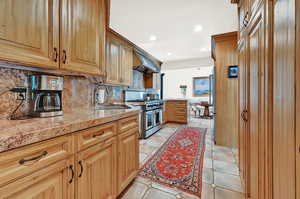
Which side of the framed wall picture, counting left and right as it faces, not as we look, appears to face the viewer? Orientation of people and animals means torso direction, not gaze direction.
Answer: front

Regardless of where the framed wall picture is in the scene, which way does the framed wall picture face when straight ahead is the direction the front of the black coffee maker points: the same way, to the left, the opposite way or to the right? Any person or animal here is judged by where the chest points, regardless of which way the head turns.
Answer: to the right

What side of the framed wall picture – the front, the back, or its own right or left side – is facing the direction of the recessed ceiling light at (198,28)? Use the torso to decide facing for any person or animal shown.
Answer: front

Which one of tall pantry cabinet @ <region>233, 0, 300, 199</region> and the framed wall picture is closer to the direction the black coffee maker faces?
the tall pantry cabinet

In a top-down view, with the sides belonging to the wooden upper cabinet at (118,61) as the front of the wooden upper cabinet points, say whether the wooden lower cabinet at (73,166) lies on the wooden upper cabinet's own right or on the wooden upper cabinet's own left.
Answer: on the wooden upper cabinet's own right

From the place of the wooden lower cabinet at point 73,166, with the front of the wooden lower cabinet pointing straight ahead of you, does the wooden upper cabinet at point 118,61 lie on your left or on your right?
on your left

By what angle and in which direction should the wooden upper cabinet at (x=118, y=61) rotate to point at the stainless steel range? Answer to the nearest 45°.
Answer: approximately 90° to its left

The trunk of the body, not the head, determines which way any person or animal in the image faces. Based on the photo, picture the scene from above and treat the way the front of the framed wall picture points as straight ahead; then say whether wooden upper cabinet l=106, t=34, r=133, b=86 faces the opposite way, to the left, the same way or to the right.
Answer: to the left

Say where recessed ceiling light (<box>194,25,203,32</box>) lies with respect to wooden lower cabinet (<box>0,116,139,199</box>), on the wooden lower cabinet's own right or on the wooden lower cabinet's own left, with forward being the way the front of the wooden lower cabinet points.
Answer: on the wooden lower cabinet's own left

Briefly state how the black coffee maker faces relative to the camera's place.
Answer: facing the viewer and to the right of the viewer

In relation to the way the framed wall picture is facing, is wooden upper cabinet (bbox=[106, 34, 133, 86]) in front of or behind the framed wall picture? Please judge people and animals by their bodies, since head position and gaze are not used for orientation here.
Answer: in front

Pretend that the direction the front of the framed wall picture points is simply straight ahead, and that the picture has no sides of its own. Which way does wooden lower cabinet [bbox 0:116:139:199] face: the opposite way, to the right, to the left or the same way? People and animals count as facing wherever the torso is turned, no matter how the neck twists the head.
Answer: to the left

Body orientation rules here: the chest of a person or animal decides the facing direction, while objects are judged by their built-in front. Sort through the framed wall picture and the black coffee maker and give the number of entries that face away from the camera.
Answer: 0

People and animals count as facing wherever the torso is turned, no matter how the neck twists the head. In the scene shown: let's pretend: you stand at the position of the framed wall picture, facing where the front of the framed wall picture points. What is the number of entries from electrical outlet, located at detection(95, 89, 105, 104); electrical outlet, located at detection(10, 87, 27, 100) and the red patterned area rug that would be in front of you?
3

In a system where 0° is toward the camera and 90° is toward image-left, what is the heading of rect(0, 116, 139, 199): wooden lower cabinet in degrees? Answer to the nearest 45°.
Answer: approximately 315°

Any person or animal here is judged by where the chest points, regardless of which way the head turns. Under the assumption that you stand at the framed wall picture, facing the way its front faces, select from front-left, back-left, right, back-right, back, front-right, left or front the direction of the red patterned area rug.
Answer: front
